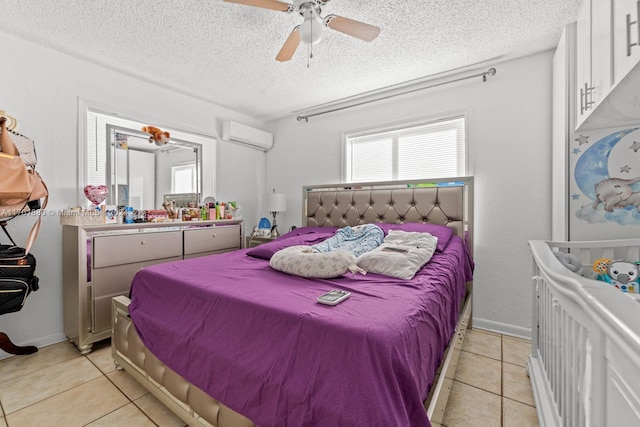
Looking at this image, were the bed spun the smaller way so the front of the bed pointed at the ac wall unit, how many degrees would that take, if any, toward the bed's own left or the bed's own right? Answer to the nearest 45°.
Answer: approximately 135° to the bed's own right

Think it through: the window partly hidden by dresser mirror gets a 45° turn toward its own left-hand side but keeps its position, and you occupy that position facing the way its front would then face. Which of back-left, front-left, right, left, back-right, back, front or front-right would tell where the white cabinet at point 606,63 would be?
front-right

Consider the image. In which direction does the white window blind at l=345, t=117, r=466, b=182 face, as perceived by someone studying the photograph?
facing the viewer and to the left of the viewer

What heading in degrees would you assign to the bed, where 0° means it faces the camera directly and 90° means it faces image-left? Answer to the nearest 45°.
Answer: approximately 45°

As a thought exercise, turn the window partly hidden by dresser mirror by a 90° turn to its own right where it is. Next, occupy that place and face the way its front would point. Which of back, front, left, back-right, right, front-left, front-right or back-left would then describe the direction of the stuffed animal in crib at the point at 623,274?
left

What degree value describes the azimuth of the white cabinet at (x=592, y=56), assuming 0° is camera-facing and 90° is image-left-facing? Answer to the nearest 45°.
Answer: approximately 90°

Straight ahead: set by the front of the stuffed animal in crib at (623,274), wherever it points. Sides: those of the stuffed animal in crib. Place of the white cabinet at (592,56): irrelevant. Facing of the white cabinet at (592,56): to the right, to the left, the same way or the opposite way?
to the right

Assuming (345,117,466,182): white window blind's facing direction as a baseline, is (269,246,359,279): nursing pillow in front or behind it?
in front

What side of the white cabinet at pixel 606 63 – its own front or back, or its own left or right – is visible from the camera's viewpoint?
left

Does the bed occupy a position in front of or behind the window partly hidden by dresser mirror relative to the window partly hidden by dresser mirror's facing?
in front

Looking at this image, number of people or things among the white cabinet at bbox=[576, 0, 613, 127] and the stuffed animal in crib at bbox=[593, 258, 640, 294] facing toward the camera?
1

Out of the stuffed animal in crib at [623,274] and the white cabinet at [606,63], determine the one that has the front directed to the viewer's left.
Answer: the white cabinet

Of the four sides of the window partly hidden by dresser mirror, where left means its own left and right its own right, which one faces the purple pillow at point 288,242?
front

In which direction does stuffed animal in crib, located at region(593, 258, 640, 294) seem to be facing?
toward the camera

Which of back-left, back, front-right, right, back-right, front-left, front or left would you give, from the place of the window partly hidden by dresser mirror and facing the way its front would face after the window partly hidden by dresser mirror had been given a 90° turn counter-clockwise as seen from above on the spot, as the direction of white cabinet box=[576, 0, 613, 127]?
right
